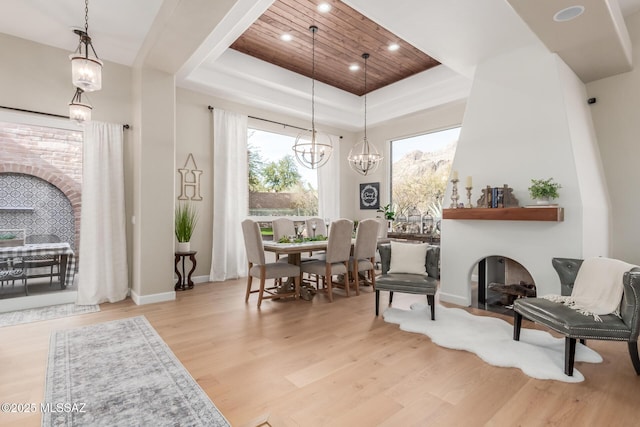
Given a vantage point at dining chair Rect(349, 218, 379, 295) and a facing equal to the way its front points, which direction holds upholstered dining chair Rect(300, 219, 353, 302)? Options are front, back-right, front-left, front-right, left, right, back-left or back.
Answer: left

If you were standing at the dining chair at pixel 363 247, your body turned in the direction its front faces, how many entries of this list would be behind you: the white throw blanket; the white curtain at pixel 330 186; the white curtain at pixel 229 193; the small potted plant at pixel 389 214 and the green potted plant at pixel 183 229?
1

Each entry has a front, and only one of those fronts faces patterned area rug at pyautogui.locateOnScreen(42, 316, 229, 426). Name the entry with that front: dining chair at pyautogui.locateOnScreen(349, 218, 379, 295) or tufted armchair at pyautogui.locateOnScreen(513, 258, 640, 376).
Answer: the tufted armchair

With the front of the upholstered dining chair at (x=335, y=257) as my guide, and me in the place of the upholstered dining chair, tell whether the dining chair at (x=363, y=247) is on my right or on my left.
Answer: on my right

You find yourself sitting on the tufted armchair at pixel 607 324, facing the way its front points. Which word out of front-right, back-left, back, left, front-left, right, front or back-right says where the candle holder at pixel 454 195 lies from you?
right

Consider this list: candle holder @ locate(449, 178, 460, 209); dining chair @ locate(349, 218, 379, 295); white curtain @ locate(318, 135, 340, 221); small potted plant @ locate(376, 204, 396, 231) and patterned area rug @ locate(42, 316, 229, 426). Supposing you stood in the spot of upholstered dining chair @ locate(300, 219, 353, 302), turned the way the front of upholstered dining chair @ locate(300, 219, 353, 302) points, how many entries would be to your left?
1

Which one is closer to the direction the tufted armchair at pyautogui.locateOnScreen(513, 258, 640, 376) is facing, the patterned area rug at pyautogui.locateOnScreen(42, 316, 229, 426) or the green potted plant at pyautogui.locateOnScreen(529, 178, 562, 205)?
the patterned area rug

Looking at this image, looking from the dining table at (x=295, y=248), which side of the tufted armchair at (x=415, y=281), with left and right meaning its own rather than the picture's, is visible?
right

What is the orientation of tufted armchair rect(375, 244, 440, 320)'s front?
toward the camera

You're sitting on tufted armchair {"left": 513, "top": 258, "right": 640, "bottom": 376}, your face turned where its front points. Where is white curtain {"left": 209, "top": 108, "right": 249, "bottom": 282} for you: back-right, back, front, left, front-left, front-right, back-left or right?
front-right

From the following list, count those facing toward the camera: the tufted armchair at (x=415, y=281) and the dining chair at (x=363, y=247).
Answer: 1

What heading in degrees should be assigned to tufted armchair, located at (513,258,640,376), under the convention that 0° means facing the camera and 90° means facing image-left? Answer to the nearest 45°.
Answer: approximately 45°

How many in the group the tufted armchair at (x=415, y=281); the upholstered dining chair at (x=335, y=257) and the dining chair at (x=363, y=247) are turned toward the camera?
1

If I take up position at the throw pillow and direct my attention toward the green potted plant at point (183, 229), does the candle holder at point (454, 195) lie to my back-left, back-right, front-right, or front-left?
back-right

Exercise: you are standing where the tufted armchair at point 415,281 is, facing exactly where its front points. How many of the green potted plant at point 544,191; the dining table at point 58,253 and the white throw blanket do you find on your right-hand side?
1

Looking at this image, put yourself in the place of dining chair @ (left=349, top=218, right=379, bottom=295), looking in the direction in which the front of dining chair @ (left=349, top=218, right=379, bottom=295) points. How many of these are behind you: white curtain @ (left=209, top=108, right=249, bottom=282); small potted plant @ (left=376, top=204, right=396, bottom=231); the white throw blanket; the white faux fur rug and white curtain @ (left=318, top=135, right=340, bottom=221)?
2

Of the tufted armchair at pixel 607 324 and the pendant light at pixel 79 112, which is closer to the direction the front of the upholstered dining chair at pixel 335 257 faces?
the pendant light

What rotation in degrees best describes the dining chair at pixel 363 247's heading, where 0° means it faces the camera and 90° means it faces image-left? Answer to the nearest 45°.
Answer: approximately 135°

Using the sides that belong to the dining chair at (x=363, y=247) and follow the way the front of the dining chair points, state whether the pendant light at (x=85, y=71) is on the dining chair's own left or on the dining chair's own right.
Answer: on the dining chair's own left

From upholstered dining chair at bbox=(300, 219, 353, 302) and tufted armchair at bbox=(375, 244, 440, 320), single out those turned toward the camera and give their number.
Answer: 1
